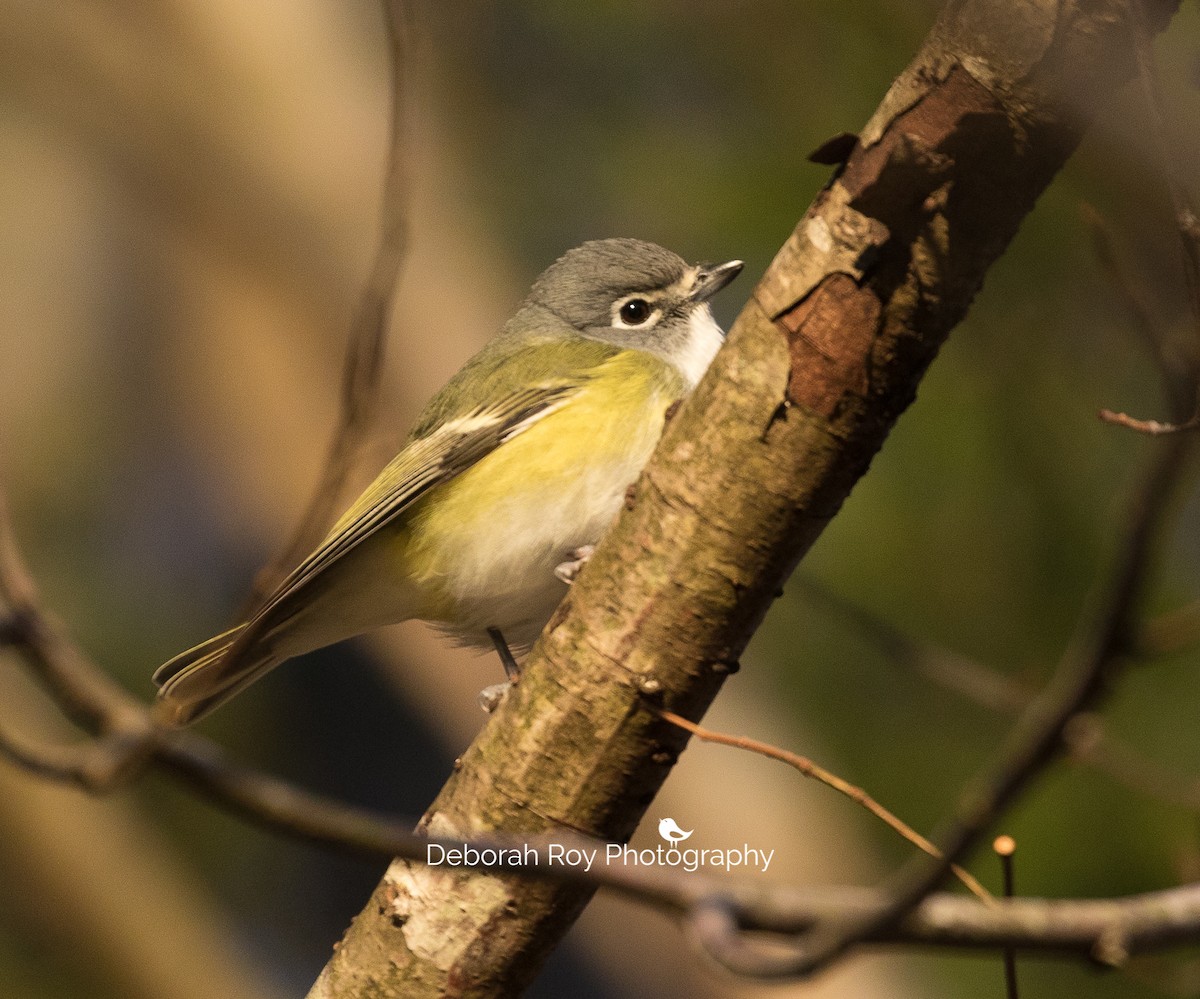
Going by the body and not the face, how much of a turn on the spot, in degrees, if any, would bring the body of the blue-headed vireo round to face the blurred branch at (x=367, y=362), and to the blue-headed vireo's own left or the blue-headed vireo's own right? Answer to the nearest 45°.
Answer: approximately 135° to the blue-headed vireo's own right

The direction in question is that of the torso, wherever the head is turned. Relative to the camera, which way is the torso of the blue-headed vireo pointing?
to the viewer's right

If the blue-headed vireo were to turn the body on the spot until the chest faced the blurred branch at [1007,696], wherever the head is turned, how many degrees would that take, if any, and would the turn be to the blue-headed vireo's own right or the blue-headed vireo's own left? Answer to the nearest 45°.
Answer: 0° — it already faces it

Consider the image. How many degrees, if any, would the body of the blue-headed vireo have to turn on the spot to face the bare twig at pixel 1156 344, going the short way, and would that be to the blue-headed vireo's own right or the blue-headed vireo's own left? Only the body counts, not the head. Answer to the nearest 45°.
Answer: approximately 45° to the blue-headed vireo's own right
